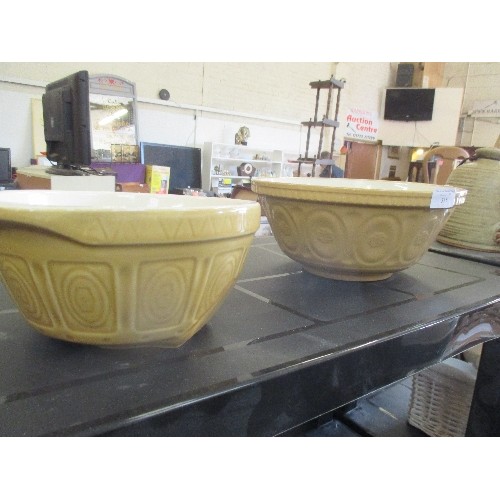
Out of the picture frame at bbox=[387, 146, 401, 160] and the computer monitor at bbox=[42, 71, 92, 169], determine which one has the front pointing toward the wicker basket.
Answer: the picture frame

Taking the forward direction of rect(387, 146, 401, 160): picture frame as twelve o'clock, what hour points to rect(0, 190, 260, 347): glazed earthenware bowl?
The glazed earthenware bowl is roughly at 12 o'clock from the picture frame.

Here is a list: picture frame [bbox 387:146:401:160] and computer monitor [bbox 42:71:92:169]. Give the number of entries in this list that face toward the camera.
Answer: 1

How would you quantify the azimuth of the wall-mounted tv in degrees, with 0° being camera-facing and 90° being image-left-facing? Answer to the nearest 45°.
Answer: approximately 0°

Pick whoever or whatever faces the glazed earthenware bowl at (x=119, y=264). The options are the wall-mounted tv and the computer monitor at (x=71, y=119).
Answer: the wall-mounted tv

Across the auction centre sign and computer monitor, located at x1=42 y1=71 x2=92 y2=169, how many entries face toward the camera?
1

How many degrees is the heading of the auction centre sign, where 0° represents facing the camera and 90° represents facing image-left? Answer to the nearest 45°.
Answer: approximately 0°
